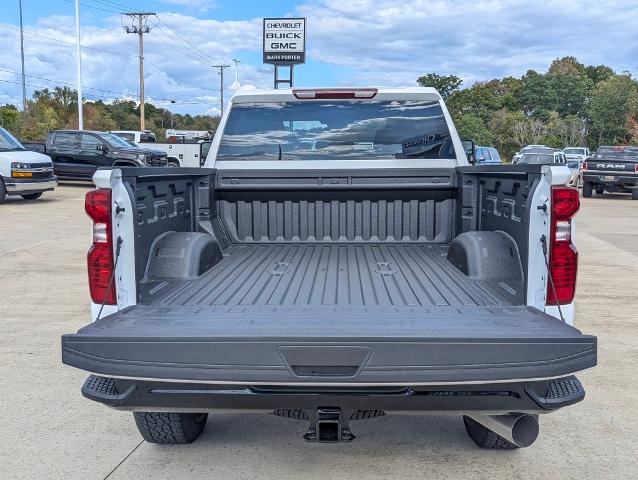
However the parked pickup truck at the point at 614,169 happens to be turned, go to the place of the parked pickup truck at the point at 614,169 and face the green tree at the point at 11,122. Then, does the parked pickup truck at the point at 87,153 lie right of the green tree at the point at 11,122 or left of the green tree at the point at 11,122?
left

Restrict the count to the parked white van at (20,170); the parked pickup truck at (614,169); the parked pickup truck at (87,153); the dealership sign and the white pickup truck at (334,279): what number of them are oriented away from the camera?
2

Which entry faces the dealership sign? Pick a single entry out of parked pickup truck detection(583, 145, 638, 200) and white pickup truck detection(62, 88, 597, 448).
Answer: the white pickup truck

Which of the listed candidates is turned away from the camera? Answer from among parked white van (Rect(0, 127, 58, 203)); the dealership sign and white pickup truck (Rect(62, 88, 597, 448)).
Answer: the white pickup truck

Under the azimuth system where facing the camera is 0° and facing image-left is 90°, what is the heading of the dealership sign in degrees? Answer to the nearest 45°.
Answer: approximately 0°

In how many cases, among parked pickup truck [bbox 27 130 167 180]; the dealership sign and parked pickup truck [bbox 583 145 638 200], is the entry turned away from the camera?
1

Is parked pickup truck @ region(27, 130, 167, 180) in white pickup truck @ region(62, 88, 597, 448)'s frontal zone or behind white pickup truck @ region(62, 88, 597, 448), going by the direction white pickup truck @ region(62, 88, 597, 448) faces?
frontal zone

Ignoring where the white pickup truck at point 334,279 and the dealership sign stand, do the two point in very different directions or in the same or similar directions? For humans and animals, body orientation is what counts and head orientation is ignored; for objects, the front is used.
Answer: very different directions

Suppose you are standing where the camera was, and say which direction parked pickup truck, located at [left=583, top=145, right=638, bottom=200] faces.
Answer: facing away from the viewer

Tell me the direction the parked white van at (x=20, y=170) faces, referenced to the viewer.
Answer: facing the viewer and to the right of the viewer

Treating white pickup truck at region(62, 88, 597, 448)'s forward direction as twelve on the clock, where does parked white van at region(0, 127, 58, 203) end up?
The parked white van is roughly at 11 o'clock from the white pickup truck.

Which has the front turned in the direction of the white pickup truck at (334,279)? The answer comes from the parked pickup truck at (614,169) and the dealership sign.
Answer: the dealership sign

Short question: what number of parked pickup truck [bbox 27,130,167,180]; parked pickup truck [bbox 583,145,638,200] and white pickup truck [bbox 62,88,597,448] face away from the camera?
2

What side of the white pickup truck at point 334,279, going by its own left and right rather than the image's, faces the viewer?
back

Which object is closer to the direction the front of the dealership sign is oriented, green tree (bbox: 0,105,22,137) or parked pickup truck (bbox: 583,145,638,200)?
the parked pickup truck

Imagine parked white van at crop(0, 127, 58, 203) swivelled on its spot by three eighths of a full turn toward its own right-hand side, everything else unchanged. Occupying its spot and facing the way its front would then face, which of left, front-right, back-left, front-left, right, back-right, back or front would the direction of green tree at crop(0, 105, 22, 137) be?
right

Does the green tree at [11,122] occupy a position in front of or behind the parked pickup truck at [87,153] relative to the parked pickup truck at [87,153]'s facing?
behind
